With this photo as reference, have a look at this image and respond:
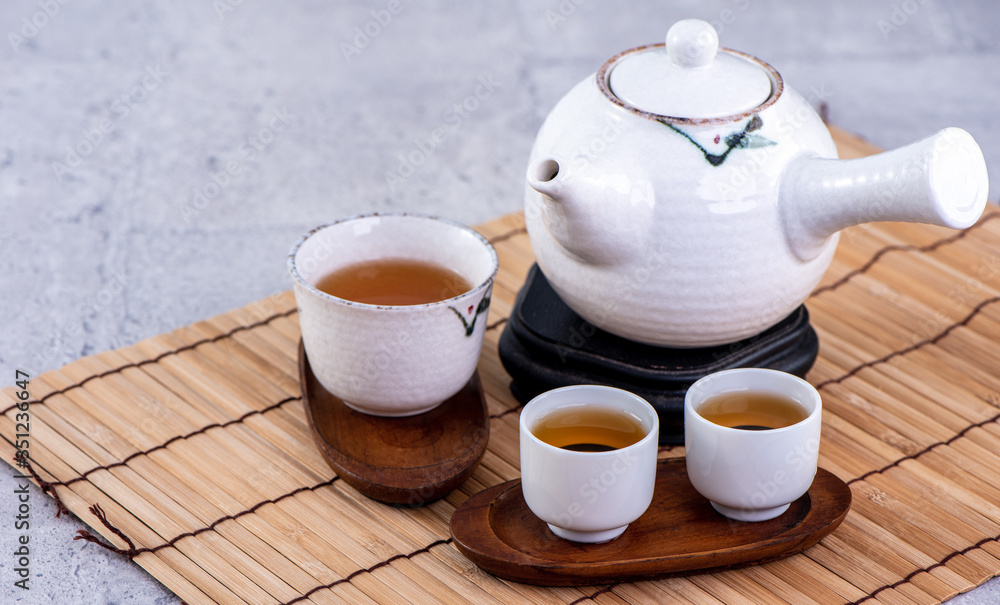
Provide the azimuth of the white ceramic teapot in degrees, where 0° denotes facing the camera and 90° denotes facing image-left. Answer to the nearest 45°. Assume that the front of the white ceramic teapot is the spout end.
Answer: approximately 45°
